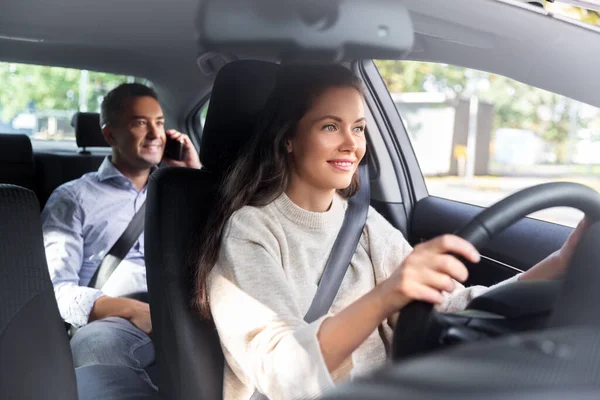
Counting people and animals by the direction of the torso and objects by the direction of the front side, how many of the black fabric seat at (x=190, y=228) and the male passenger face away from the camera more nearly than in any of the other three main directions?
0

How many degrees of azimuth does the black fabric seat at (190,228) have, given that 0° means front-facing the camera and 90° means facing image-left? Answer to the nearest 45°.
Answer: approximately 315°

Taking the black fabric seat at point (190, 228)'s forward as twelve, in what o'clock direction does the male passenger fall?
The male passenger is roughly at 7 o'clock from the black fabric seat.

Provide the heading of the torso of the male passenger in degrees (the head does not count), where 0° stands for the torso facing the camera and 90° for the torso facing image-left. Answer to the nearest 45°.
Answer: approximately 315°

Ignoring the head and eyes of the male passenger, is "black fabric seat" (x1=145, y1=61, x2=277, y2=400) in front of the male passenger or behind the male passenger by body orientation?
in front

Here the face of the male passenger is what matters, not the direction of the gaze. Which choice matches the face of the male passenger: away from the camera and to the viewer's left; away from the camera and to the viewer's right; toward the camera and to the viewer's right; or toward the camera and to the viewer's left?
toward the camera and to the viewer's right

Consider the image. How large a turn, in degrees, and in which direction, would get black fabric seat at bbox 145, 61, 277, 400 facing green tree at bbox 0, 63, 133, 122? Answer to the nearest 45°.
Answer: approximately 180°
